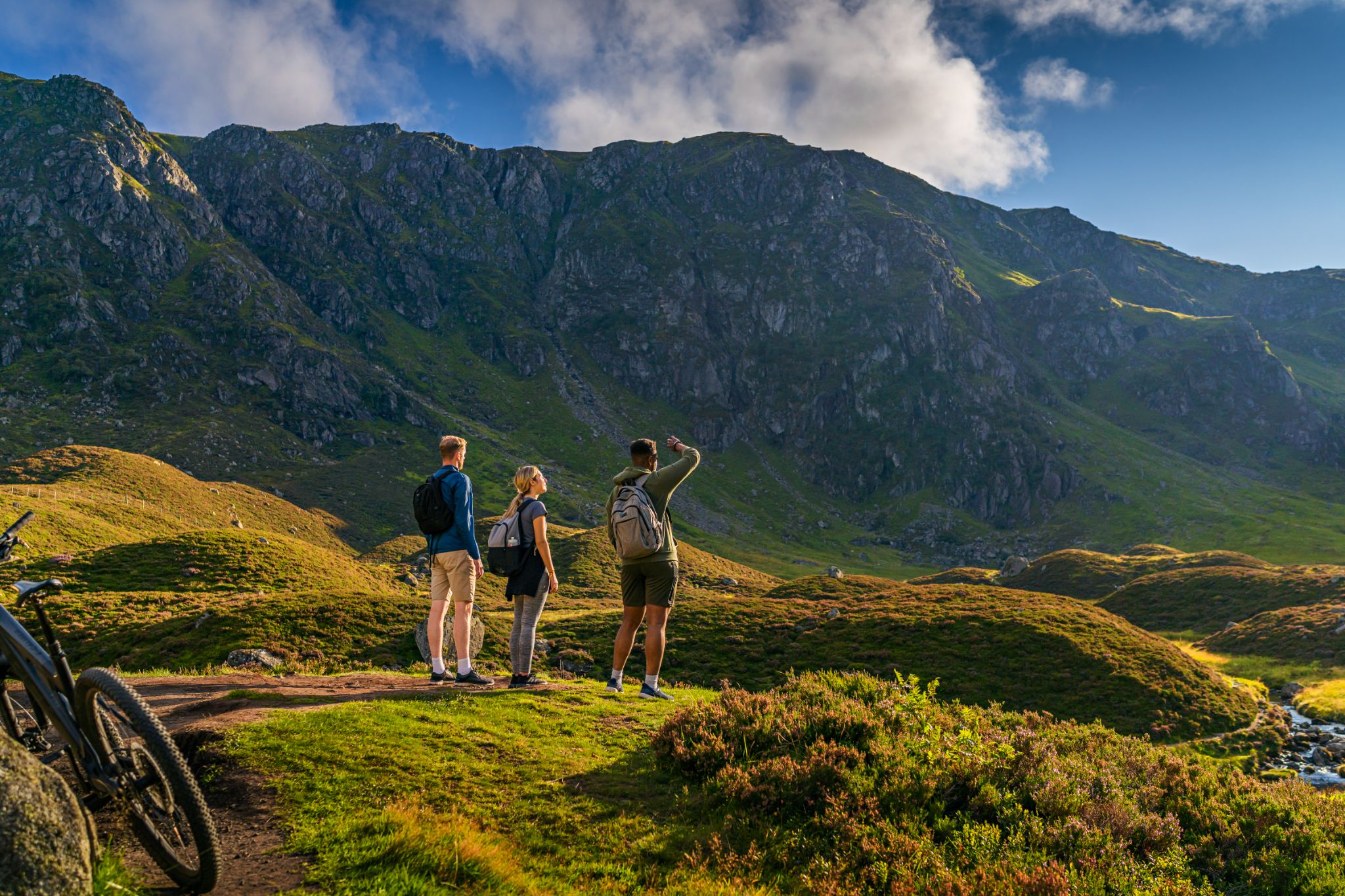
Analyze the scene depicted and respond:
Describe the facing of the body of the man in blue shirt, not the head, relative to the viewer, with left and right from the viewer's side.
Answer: facing away from the viewer and to the right of the viewer

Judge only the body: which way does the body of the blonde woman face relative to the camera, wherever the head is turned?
to the viewer's right

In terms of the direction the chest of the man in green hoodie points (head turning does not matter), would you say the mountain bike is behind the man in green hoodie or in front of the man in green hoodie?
behind

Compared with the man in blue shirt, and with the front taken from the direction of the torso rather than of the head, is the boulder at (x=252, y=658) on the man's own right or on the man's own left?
on the man's own left

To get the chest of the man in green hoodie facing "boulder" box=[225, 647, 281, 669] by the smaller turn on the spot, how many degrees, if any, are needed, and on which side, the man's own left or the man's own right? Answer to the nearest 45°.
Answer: approximately 90° to the man's own left

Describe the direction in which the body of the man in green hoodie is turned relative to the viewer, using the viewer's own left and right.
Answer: facing away from the viewer and to the right of the viewer

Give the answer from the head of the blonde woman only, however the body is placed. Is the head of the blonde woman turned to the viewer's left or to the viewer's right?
to the viewer's right
